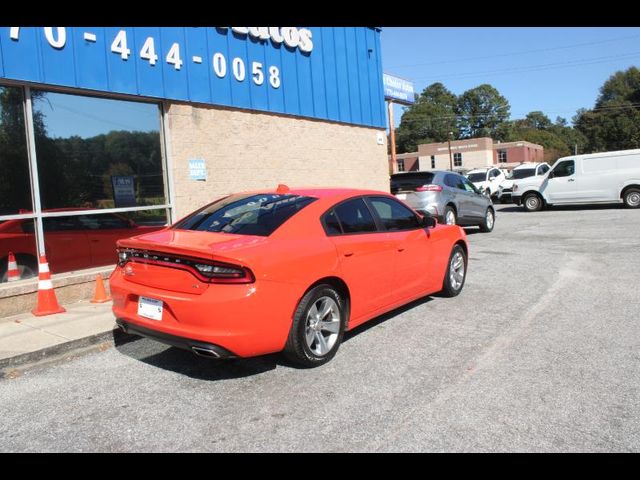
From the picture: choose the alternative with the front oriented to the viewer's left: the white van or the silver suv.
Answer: the white van

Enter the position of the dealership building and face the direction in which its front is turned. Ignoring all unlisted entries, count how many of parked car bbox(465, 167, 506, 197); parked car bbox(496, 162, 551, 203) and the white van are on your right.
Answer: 0

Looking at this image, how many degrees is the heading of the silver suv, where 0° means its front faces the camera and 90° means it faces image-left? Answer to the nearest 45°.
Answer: approximately 225°

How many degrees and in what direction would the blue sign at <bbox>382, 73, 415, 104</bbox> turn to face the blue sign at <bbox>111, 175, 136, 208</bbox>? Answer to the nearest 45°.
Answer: approximately 45° to its right

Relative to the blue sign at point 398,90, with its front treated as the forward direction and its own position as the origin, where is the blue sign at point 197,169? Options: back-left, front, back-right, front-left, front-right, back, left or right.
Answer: front-right

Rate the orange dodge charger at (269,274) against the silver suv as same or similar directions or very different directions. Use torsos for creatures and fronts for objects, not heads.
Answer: same or similar directions

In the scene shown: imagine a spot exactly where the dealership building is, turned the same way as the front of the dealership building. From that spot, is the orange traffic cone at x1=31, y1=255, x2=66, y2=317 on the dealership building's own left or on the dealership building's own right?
on the dealership building's own right

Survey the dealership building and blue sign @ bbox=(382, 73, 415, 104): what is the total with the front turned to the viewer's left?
0

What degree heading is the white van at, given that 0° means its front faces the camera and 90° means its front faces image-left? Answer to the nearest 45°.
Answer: approximately 90°

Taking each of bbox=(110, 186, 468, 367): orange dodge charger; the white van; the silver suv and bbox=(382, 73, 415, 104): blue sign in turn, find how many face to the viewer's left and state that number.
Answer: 1

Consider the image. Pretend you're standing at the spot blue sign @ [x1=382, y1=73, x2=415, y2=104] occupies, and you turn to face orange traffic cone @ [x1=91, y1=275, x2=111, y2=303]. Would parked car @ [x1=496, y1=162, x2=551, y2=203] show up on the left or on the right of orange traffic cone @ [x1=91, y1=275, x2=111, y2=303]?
left
